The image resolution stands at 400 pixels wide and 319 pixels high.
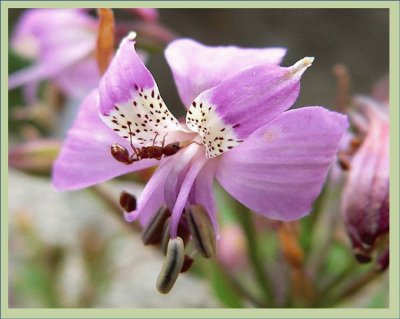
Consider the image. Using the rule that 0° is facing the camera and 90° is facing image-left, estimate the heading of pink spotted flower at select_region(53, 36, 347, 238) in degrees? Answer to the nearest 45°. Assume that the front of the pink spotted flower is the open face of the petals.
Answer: approximately 0°
